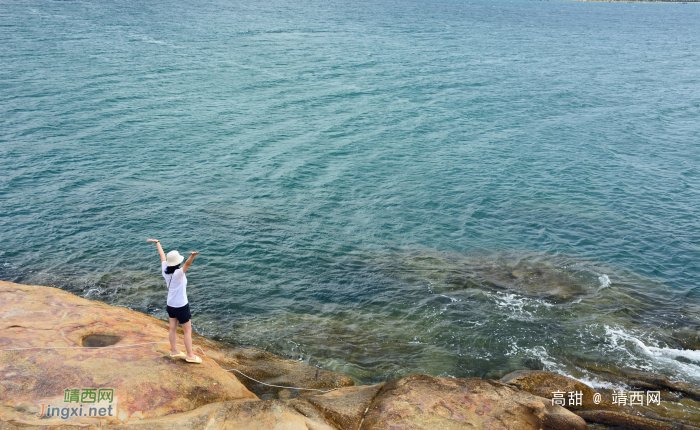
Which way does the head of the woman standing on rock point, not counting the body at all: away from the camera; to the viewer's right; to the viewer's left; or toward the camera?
away from the camera

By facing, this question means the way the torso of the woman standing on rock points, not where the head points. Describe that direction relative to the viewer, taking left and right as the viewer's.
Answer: facing away from the viewer and to the right of the viewer

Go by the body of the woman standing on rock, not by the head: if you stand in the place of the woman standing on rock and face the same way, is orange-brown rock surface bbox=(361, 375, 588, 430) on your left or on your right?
on your right
